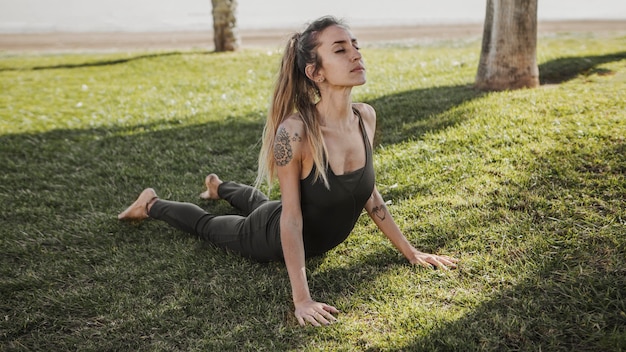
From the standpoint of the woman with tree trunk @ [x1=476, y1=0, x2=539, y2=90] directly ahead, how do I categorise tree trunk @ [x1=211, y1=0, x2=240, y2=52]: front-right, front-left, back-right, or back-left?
front-left

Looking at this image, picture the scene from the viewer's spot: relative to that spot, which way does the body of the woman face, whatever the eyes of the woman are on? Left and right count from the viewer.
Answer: facing the viewer and to the right of the viewer

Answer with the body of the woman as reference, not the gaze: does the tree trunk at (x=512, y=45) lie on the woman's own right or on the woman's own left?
on the woman's own left

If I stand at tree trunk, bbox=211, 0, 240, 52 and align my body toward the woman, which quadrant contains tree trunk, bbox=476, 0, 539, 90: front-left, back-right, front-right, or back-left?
front-left

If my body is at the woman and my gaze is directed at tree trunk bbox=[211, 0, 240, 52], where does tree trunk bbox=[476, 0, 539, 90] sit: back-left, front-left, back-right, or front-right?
front-right

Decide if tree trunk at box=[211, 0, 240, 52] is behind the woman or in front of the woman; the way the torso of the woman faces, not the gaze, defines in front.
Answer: behind

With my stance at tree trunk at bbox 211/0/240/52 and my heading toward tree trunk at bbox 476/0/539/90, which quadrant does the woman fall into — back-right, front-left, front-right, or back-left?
front-right
